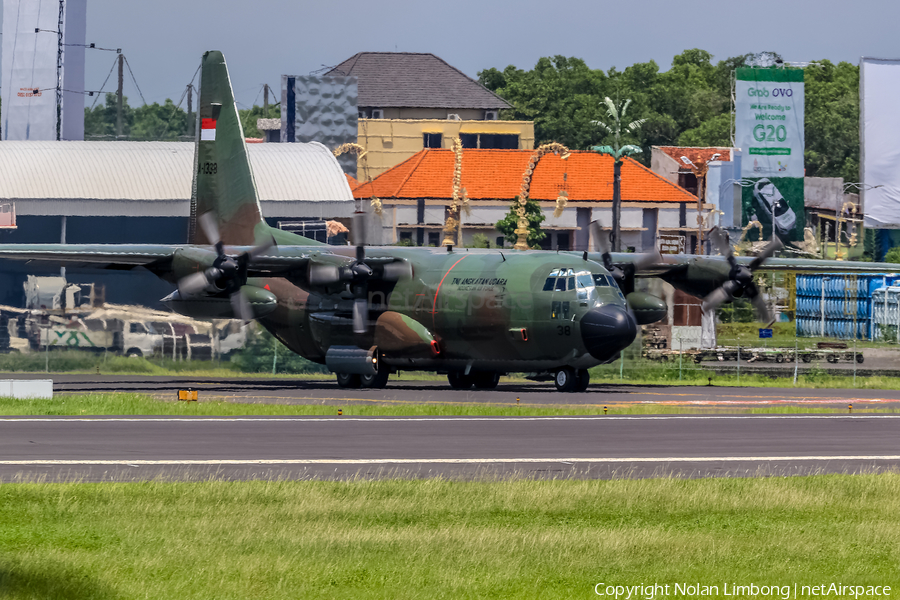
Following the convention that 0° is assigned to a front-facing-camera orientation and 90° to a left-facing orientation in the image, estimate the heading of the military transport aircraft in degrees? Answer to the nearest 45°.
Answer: approximately 315°
